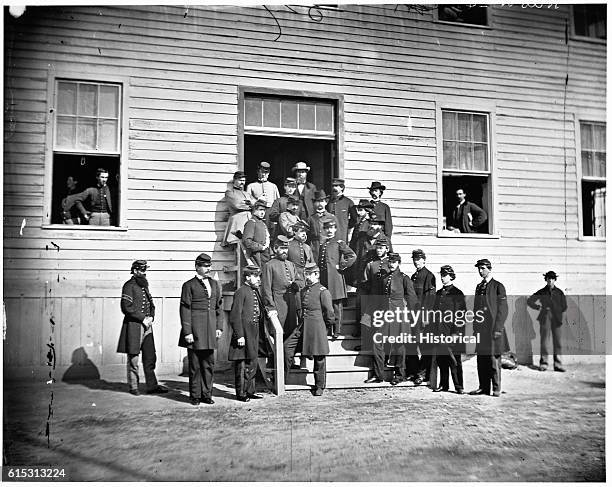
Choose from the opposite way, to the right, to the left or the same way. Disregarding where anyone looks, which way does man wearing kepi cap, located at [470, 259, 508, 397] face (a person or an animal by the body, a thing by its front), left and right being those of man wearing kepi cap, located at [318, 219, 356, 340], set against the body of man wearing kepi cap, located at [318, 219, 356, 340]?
the same way

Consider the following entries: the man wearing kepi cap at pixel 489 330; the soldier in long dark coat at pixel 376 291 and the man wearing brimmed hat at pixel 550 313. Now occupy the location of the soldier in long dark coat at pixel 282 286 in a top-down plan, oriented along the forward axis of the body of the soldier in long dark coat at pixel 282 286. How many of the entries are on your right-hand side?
0

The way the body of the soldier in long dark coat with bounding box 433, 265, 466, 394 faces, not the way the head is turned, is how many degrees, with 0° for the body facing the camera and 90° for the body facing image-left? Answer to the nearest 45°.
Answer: approximately 45°

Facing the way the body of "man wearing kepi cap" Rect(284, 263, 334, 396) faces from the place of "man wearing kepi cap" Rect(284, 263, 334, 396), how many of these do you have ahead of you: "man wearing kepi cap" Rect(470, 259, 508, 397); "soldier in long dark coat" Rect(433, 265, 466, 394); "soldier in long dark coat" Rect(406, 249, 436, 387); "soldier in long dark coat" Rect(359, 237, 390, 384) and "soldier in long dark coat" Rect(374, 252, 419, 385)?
0

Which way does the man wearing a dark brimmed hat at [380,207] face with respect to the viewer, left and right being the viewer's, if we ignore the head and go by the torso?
facing the viewer and to the left of the viewer

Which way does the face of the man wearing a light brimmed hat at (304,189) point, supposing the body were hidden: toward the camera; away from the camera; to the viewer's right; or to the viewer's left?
toward the camera

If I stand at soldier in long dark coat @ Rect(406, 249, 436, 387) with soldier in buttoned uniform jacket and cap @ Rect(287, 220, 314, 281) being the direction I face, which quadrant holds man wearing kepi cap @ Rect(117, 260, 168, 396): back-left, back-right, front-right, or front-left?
front-left

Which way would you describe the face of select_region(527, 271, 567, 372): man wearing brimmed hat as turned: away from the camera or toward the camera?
toward the camera

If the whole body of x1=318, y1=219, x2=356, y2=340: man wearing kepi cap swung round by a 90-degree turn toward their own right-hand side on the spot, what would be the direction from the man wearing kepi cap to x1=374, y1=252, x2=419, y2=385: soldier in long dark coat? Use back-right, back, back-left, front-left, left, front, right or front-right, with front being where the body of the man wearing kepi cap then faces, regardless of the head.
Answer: back

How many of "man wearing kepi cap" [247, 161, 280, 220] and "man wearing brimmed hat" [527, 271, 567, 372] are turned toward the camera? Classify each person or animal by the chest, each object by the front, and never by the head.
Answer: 2

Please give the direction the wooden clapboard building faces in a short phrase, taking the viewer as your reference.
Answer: facing the viewer

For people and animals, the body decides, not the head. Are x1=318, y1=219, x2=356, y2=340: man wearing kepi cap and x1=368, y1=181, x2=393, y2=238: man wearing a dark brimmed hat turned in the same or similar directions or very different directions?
same or similar directions
